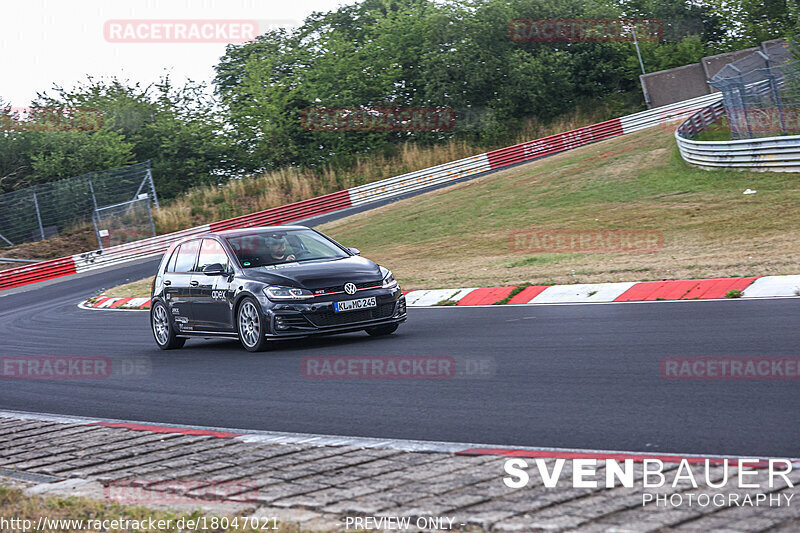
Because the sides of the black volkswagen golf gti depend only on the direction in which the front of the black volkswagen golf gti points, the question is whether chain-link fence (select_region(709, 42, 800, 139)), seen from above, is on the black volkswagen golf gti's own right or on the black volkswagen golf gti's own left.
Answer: on the black volkswagen golf gti's own left

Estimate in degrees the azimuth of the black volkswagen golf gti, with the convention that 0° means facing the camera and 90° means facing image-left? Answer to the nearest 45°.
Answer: approximately 315°

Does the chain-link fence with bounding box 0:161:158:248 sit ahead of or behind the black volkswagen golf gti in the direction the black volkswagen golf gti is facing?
behind

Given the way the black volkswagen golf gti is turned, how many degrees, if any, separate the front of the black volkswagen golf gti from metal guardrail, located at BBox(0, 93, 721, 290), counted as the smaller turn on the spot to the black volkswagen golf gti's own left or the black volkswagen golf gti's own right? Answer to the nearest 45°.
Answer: approximately 135° to the black volkswagen golf gti's own left

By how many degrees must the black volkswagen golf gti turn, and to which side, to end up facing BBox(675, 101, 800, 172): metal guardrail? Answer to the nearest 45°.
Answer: approximately 90° to its left

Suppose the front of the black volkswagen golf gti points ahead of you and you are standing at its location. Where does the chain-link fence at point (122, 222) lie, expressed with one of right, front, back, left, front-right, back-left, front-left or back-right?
back-left
